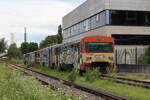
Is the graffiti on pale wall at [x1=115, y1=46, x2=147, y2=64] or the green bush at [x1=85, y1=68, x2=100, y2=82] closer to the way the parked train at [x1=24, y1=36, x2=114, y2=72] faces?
the green bush

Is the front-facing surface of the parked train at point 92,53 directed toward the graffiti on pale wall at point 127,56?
no
